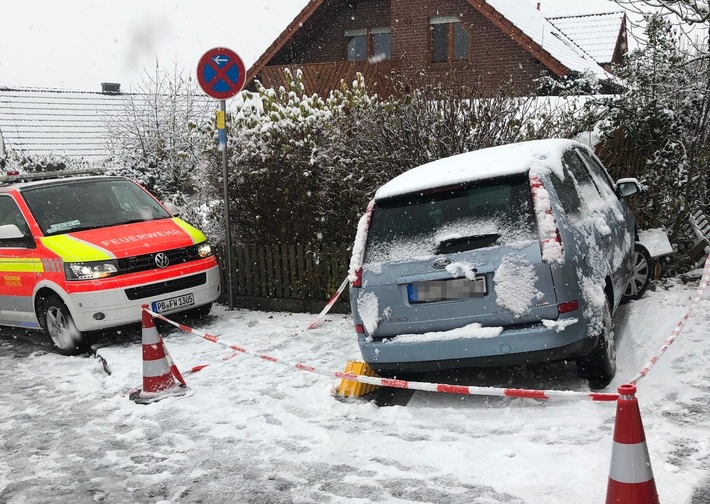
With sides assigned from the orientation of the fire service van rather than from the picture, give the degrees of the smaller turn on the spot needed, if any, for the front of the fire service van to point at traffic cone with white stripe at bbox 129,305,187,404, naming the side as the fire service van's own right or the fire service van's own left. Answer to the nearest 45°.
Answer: approximately 45° to the fire service van's own right

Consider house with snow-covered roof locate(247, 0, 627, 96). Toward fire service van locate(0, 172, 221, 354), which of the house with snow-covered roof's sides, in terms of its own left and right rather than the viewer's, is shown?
front

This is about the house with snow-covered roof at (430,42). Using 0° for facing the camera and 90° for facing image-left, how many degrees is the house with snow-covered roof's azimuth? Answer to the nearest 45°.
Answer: approximately 0°

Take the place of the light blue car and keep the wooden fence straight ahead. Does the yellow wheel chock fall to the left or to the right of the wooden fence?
left

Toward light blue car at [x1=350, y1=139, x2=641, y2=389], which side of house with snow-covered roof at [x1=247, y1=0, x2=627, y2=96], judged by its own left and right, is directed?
front

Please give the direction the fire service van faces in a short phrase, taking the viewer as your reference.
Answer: facing the viewer and to the right of the viewer

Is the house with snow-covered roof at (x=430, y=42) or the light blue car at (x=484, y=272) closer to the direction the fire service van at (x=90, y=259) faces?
the light blue car

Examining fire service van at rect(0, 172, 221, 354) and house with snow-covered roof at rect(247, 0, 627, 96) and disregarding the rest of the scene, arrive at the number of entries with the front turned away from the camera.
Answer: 0
